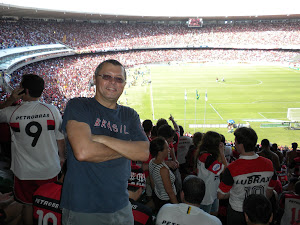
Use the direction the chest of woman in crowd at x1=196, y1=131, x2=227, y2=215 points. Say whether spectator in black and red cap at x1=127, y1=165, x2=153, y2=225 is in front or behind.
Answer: behind

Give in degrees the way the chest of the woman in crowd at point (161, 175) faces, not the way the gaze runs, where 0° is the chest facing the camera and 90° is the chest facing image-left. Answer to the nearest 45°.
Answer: approximately 225°

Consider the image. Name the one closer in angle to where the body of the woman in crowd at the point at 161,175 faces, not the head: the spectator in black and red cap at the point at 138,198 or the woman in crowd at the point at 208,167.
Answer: the woman in crowd

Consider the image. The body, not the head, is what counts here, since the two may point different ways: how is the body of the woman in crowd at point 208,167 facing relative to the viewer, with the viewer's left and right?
facing away from the viewer and to the right of the viewer

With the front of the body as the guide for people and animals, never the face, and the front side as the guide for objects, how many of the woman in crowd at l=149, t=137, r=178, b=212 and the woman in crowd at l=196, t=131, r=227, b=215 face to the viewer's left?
0
